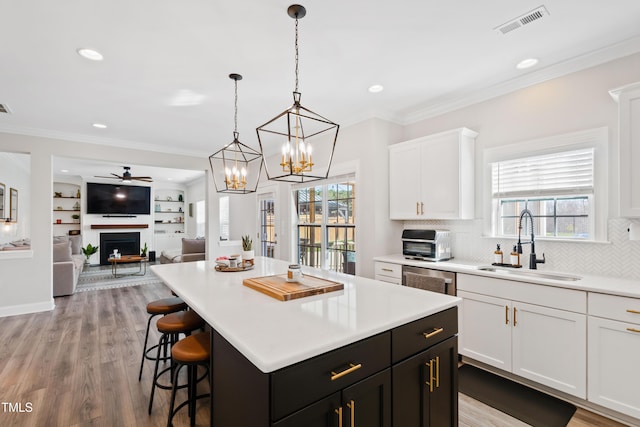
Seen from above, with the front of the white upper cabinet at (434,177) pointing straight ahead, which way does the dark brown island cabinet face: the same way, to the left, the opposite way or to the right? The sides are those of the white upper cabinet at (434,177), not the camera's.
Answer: to the left

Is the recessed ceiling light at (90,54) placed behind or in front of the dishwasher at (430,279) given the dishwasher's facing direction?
in front

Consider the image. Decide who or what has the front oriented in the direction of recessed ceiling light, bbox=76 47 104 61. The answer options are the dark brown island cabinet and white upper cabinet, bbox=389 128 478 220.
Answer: the white upper cabinet

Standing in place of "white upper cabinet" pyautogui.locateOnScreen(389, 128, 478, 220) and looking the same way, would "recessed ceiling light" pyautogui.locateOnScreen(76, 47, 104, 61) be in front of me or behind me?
in front

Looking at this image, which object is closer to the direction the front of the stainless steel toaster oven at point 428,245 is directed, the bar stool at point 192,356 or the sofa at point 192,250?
the bar stool

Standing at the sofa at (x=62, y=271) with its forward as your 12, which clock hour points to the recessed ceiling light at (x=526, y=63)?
The recessed ceiling light is roughly at 2 o'clock from the sofa.

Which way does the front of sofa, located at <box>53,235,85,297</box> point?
to the viewer's right

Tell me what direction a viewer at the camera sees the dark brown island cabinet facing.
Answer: facing the viewer and to the right of the viewer

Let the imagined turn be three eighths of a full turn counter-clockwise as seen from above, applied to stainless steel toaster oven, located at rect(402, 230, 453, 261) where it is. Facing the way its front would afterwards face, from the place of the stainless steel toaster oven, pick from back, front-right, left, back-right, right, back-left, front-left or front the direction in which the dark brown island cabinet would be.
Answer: right

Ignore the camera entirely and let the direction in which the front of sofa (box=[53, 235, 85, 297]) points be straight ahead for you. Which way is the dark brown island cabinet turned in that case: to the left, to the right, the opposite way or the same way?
to the right

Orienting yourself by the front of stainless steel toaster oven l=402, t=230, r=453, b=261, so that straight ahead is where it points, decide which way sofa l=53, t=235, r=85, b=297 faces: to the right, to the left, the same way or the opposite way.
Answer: the opposite way

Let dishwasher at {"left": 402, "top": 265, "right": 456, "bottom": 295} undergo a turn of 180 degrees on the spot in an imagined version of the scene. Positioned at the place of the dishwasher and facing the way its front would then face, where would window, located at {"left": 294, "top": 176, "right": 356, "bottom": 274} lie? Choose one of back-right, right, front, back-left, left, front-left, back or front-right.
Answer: left

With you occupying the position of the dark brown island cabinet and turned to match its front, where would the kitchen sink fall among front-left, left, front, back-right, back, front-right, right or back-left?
left

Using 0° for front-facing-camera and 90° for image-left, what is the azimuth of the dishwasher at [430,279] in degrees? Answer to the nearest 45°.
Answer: approximately 45°

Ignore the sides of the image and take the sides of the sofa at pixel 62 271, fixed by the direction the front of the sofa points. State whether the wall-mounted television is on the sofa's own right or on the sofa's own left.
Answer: on the sofa's own left

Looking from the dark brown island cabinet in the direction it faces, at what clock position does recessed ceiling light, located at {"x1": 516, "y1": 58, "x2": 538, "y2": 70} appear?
The recessed ceiling light is roughly at 9 o'clock from the dark brown island cabinet.

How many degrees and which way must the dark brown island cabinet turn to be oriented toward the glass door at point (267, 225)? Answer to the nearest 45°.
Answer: approximately 135° to its left
